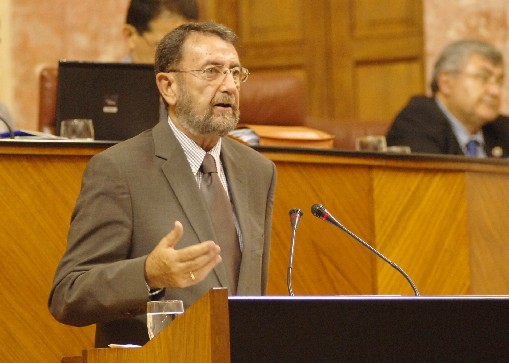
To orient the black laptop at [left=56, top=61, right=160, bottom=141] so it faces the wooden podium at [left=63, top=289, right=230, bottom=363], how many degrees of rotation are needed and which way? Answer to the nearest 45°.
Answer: approximately 180°

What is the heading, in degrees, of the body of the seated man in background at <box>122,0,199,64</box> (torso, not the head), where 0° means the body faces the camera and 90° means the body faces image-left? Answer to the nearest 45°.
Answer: approximately 315°

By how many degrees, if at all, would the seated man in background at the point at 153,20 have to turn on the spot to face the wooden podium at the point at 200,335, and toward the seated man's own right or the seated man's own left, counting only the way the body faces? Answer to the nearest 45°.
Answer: approximately 45° to the seated man's own right

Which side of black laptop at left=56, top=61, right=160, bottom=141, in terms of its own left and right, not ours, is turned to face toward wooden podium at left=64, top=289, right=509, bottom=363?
back

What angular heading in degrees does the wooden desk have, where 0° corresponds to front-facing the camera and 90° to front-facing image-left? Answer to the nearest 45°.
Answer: approximately 0°

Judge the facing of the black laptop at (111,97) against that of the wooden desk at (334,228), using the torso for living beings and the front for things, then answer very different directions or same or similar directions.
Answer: very different directions

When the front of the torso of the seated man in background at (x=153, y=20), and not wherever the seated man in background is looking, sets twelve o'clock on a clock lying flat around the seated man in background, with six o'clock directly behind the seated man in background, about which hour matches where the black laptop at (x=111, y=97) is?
The black laptop is roughly at 2 o'clock from the seated man in background.

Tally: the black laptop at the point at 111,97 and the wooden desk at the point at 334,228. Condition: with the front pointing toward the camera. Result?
1

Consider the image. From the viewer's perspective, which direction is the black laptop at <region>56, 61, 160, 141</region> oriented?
away from the camera

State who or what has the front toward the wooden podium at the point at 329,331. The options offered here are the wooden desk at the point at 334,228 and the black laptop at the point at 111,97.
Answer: the wooden desk
